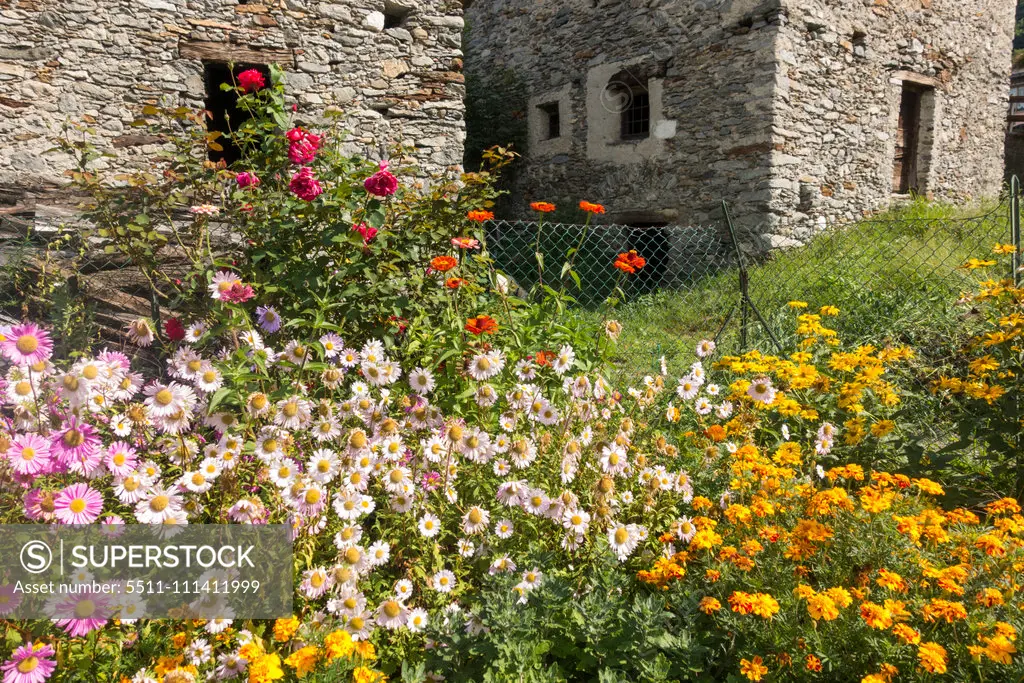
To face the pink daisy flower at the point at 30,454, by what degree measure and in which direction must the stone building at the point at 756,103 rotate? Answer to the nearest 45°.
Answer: approximately 45° to its right

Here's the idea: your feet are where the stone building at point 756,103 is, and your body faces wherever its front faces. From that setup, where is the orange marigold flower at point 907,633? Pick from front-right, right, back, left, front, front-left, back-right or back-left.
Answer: front-right

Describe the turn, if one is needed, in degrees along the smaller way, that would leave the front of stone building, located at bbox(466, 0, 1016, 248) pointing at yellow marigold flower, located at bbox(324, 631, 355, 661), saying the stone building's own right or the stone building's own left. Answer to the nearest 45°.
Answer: approximately 45° to the stone building's own right

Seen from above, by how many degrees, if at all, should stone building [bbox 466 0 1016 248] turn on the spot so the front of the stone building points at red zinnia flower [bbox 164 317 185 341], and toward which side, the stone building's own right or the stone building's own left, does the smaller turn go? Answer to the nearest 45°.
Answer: approximately 45° to the stone building's own right

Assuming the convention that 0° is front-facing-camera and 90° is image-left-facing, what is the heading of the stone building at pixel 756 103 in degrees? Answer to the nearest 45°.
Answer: approximately 315°

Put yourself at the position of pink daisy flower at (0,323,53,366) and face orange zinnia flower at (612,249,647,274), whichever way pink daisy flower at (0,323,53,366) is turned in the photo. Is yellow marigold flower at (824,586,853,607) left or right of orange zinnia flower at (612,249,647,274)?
right

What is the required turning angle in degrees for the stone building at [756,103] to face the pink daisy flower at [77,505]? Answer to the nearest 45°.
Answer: approximately 45° to its right

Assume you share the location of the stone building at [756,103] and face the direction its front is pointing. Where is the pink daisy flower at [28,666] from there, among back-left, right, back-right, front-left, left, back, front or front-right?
front-right

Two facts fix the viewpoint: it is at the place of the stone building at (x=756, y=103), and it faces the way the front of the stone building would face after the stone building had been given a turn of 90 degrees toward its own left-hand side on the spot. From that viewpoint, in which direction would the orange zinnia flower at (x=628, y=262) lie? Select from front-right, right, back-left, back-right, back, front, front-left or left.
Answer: back-right

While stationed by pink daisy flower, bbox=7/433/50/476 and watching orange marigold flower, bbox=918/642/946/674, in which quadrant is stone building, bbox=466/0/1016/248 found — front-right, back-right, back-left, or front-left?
front-left

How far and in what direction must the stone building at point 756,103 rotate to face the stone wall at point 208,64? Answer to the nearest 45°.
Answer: approximately 90° to its right

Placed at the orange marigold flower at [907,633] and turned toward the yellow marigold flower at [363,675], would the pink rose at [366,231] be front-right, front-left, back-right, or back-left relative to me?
front-right

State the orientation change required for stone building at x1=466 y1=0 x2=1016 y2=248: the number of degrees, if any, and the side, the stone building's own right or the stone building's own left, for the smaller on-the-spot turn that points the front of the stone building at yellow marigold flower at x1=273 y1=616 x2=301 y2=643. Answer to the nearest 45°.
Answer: approximately 45° to the stone building's own right

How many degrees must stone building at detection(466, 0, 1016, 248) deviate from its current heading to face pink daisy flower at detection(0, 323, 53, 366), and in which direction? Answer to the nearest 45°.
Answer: approximately 45° to its right

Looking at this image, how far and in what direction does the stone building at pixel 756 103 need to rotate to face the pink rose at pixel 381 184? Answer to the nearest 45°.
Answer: approximately 45° to its right
